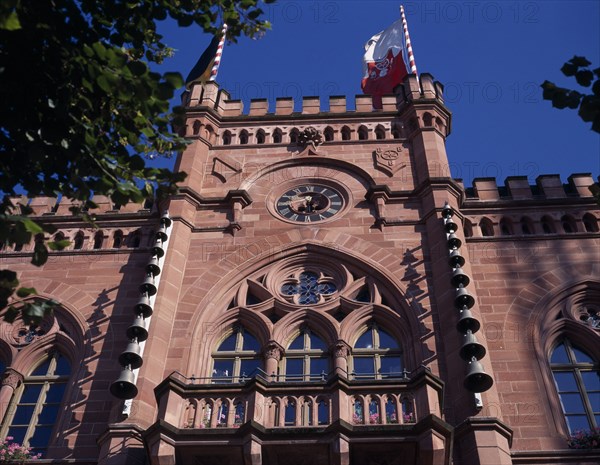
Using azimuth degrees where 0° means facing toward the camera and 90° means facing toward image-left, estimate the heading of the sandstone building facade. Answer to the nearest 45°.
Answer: approximately 0°
